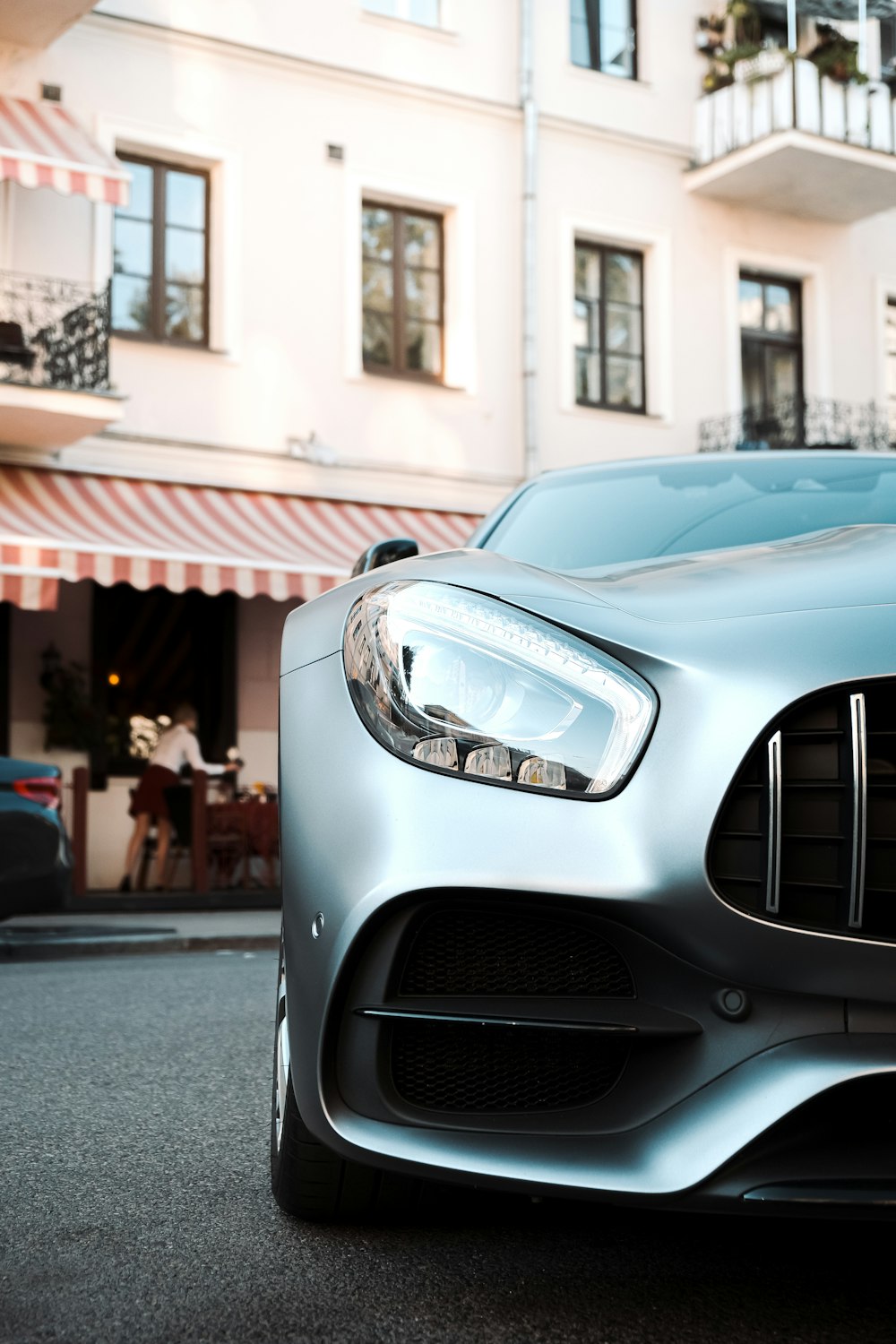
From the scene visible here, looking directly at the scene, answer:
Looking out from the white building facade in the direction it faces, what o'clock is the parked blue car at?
The parked blue car is roughly at 2 o'clock from the white building facade.

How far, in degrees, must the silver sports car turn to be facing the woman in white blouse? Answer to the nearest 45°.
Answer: approximately 180°

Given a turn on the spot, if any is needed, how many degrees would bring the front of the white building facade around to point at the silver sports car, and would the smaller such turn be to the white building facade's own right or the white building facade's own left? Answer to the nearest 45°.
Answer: approximately 45° to the white building facade's own right

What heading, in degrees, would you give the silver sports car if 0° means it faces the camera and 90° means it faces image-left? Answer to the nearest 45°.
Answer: approximately 0°

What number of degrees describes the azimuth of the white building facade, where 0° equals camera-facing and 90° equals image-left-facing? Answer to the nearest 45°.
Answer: approximately 315°
